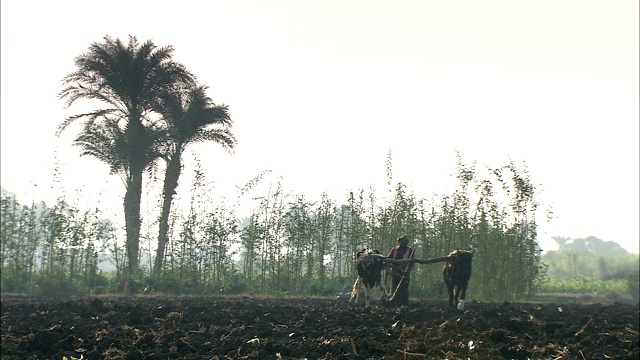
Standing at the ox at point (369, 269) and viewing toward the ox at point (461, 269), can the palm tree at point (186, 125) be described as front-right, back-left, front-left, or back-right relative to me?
back-left

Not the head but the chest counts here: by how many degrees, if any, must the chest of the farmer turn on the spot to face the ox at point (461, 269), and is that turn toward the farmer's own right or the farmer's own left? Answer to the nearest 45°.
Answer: approximately 90° to the farmer's own left

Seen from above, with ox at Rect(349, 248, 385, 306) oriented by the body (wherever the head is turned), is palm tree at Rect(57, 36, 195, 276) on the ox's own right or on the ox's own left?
on the ox's own right

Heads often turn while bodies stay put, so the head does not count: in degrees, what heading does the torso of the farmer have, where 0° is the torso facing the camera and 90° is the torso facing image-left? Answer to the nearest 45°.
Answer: approximately 0°

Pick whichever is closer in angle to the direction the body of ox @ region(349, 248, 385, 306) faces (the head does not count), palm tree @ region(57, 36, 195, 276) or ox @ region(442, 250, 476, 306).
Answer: the ox

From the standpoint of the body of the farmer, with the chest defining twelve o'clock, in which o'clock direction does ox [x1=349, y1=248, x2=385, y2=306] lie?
The ox is roughly at 4 o'clock from the farmer.

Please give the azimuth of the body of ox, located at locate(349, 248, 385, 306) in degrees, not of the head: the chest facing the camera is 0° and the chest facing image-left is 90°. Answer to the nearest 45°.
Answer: approximately 0°

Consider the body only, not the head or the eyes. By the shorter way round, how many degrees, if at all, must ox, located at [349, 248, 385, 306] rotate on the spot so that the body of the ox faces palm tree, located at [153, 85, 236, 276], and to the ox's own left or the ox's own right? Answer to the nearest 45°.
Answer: approximately 135° to the ox's own right

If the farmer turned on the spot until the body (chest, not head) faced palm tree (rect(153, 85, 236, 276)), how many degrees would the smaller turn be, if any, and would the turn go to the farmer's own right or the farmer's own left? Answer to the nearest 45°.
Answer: approximately 135° to the farmer's own right

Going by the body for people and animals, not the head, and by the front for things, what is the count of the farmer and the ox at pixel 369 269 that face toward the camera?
2

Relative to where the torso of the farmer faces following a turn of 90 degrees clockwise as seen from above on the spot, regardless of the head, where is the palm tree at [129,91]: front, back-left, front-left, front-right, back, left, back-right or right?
front-right

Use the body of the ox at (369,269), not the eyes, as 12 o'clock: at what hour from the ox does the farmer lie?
The farmer is roughly at 8 o'clock from the ox.

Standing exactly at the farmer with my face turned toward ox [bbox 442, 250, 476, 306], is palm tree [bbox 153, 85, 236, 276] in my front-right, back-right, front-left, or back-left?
back-left
